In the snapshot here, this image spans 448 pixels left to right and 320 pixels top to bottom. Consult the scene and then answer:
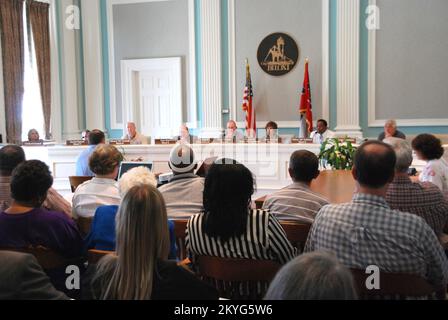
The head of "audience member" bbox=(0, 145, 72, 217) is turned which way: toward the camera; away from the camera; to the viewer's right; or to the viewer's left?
away from the camera

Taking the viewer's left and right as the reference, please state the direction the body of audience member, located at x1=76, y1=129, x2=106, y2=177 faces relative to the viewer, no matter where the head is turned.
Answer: facing away from the viewer and to the right of the viewer

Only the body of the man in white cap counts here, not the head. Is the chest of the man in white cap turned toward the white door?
yes

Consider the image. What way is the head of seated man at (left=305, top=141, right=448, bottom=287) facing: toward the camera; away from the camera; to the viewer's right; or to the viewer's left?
away from the camera

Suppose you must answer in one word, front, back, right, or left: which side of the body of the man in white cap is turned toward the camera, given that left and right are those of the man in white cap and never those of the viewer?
back

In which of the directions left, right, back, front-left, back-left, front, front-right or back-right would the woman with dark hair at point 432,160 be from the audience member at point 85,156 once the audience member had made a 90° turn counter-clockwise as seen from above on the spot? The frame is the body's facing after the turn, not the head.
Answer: back

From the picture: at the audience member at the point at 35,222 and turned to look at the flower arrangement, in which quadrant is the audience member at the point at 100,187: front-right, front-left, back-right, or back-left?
front-left

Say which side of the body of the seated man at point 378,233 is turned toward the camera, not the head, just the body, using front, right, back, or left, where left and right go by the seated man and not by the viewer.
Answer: back

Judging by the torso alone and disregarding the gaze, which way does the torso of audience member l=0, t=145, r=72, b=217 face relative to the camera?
away from the camera

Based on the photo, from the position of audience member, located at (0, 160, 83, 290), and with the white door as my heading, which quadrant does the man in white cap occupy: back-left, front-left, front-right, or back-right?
front-right

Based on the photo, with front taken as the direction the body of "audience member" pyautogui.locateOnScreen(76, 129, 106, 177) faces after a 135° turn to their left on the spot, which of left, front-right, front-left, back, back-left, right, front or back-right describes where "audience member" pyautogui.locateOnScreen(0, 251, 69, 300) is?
left

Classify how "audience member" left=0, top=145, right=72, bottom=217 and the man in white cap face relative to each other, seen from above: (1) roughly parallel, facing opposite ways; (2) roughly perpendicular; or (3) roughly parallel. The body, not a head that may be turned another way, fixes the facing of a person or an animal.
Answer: roughly parallel

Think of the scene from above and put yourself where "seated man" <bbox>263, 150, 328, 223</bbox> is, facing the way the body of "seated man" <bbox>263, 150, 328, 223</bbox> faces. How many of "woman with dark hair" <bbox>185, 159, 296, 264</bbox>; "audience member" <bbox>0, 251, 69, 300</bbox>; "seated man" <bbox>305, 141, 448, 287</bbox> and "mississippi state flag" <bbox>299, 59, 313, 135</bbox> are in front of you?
1

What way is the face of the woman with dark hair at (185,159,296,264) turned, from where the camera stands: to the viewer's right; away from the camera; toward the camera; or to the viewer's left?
away from the camera

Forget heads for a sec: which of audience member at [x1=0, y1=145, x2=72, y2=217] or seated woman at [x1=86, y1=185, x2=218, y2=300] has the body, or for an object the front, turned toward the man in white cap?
the seated woman

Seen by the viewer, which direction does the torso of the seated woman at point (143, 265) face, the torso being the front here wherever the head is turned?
away from the camera

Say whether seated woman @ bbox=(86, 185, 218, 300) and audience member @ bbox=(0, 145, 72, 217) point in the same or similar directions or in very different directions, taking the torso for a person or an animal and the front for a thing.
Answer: same or similar directions

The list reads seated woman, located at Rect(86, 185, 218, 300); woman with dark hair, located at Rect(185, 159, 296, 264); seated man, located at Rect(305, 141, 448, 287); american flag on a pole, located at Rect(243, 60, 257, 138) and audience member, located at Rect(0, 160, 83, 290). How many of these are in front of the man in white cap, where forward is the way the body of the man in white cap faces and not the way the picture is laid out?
1

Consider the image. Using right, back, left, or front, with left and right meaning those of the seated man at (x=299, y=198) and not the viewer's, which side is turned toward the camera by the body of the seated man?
back
